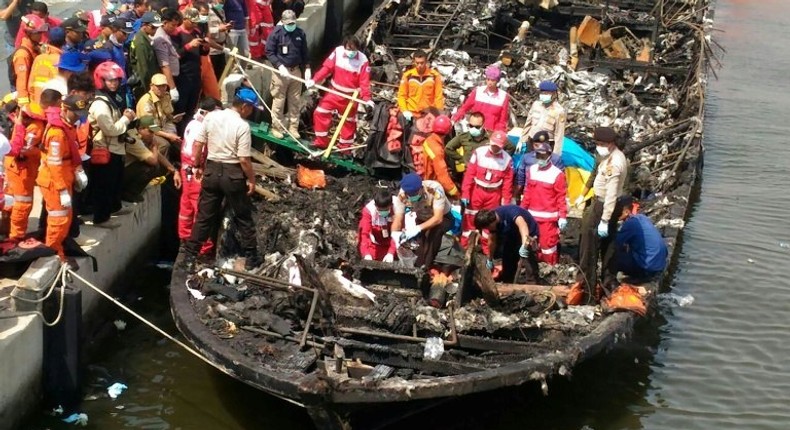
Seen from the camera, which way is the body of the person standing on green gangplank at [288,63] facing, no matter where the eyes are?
toward the camera

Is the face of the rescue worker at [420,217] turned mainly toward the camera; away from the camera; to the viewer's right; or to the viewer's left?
toward the camera

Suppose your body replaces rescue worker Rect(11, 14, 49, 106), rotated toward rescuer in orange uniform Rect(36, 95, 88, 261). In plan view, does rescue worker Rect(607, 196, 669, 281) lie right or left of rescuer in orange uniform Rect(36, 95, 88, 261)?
left

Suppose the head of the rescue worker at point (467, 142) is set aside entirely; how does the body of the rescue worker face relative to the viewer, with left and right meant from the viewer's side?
facing the viewer and to the right of the viewer

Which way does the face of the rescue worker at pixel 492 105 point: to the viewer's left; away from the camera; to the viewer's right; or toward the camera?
toward the camera

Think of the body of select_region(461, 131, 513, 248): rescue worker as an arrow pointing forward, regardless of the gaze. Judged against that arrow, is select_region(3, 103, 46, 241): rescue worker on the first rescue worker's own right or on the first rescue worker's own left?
on the first rescue worker's own right

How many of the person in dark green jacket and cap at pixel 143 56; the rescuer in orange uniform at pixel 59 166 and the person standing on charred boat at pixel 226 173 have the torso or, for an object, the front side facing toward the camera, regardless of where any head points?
0

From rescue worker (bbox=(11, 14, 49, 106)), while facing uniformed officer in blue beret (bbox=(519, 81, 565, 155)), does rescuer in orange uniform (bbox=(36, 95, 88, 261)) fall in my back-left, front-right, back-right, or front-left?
front-right

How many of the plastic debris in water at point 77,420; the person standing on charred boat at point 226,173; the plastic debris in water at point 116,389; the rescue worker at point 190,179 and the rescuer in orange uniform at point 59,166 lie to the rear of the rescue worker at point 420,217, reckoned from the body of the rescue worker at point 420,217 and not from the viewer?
0

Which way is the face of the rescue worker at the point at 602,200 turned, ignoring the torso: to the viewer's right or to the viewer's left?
to the viewer's left

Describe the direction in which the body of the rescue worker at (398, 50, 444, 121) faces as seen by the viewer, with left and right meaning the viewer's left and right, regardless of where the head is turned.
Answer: facing the viewer

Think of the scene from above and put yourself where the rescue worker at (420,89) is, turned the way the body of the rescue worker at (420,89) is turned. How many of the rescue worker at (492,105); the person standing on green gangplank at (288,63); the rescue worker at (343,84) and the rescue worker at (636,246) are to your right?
2
